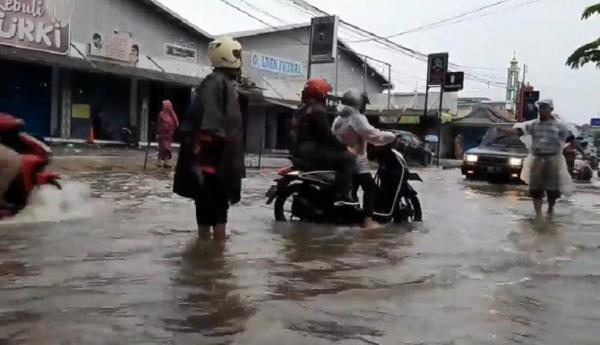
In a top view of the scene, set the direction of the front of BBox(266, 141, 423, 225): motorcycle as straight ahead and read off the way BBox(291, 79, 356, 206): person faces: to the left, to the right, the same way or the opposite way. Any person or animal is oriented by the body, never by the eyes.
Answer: the same way

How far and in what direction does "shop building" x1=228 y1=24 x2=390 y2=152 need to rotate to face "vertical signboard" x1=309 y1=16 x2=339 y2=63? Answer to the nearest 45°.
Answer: approximately 45° to its right

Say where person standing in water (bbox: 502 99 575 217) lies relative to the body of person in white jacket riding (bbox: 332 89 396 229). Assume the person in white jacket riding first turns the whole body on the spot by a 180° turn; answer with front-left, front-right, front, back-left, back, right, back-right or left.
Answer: back-right

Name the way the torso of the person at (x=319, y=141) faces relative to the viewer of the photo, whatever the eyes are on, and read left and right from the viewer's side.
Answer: facing to the right of the viewer

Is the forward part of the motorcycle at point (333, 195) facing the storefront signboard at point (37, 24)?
no

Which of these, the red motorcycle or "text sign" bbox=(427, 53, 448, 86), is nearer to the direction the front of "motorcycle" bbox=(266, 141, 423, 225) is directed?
the text sign

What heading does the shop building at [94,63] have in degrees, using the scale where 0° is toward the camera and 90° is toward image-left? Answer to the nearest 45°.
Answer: approximately 315°

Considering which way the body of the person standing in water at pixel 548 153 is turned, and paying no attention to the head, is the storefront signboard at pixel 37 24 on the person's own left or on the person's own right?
on the person's own right

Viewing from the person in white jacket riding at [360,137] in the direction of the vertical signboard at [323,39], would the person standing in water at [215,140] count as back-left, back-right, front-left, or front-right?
back-left

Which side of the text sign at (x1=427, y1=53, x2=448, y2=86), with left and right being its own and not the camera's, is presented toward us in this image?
front

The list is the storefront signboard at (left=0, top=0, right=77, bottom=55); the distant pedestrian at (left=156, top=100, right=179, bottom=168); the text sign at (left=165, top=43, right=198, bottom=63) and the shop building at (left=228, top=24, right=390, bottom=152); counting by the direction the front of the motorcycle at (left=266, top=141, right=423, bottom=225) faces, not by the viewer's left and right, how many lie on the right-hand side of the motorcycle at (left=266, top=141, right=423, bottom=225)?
0

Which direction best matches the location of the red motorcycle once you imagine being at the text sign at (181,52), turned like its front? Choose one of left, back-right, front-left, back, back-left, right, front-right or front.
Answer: front-right

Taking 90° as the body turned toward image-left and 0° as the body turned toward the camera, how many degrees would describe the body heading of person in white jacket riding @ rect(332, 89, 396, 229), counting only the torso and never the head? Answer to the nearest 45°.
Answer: approximately 270°

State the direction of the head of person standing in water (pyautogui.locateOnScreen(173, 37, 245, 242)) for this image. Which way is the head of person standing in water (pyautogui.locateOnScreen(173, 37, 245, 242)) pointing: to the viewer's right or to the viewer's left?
to the viewer's right

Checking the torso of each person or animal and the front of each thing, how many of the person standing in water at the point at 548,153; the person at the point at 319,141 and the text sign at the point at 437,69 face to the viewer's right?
1

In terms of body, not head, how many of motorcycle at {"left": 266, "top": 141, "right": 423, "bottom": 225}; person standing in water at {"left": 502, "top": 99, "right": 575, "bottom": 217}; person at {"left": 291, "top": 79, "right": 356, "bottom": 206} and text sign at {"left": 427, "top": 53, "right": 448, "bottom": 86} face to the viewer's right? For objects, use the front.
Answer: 2

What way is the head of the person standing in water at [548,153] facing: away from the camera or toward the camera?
toward the camera
